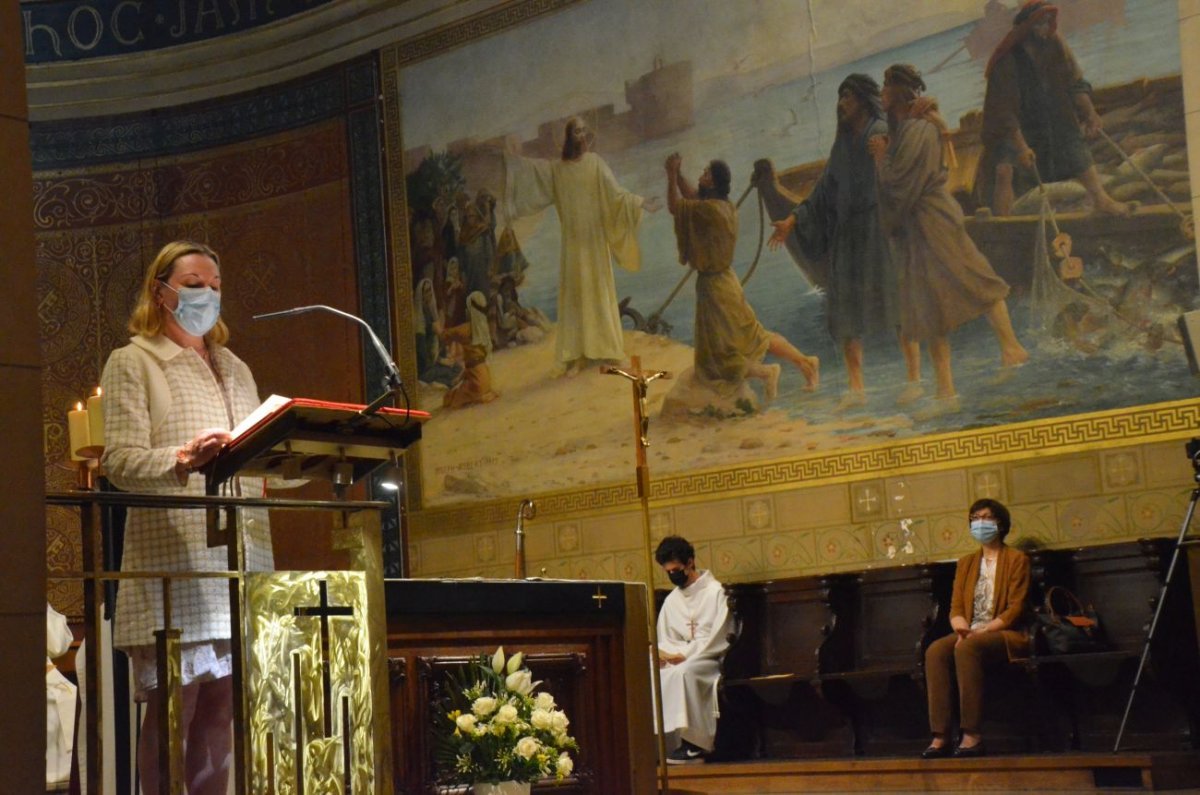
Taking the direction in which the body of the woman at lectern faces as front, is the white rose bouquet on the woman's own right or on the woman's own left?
on the woman's own left

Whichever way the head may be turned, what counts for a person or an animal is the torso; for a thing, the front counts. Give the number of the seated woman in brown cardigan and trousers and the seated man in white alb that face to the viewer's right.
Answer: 0

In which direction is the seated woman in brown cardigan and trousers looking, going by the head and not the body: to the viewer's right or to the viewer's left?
to the viewer's left

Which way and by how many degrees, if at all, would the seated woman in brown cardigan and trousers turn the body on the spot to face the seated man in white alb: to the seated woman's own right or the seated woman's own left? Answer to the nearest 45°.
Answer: approximately 90° to the seated woman's own right

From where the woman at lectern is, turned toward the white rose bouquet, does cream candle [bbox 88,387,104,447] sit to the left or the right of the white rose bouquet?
left

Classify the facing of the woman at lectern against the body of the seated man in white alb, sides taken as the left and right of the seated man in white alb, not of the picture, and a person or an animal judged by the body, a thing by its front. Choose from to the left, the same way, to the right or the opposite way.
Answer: to the left

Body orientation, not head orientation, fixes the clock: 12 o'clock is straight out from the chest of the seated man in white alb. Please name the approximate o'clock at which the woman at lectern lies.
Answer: The woman at lectern is roughly at 11 o'clock from the seated man in white alb.

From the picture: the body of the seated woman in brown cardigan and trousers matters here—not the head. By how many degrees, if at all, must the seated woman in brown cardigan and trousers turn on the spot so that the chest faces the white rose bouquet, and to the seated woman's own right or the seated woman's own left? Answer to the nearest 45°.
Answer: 0° — they already face it

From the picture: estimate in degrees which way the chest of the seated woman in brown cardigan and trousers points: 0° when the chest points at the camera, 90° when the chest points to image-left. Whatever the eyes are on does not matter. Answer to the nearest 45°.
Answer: approximately 45°

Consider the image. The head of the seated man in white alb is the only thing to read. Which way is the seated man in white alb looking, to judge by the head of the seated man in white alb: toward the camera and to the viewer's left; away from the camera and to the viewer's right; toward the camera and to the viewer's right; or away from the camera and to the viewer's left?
toward the camera and to the viewer's left

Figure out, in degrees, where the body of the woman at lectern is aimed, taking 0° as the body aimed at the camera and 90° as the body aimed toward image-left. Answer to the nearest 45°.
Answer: approximately 315°

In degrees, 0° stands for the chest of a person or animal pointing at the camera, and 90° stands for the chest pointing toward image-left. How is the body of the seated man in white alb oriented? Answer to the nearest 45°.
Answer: approximately 45°
